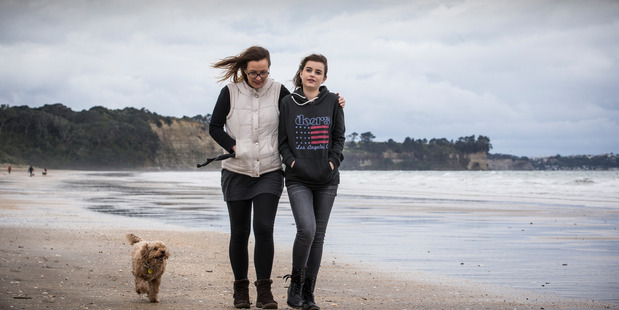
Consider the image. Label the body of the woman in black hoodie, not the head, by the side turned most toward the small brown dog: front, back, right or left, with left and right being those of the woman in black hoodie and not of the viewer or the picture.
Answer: right

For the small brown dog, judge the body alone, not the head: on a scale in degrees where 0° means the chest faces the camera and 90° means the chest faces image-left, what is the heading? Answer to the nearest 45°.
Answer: approximately 315°

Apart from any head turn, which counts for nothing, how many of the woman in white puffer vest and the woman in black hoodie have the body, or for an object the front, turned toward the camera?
2

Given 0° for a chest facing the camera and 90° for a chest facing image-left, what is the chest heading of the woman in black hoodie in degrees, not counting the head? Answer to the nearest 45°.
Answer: approximately 0°
